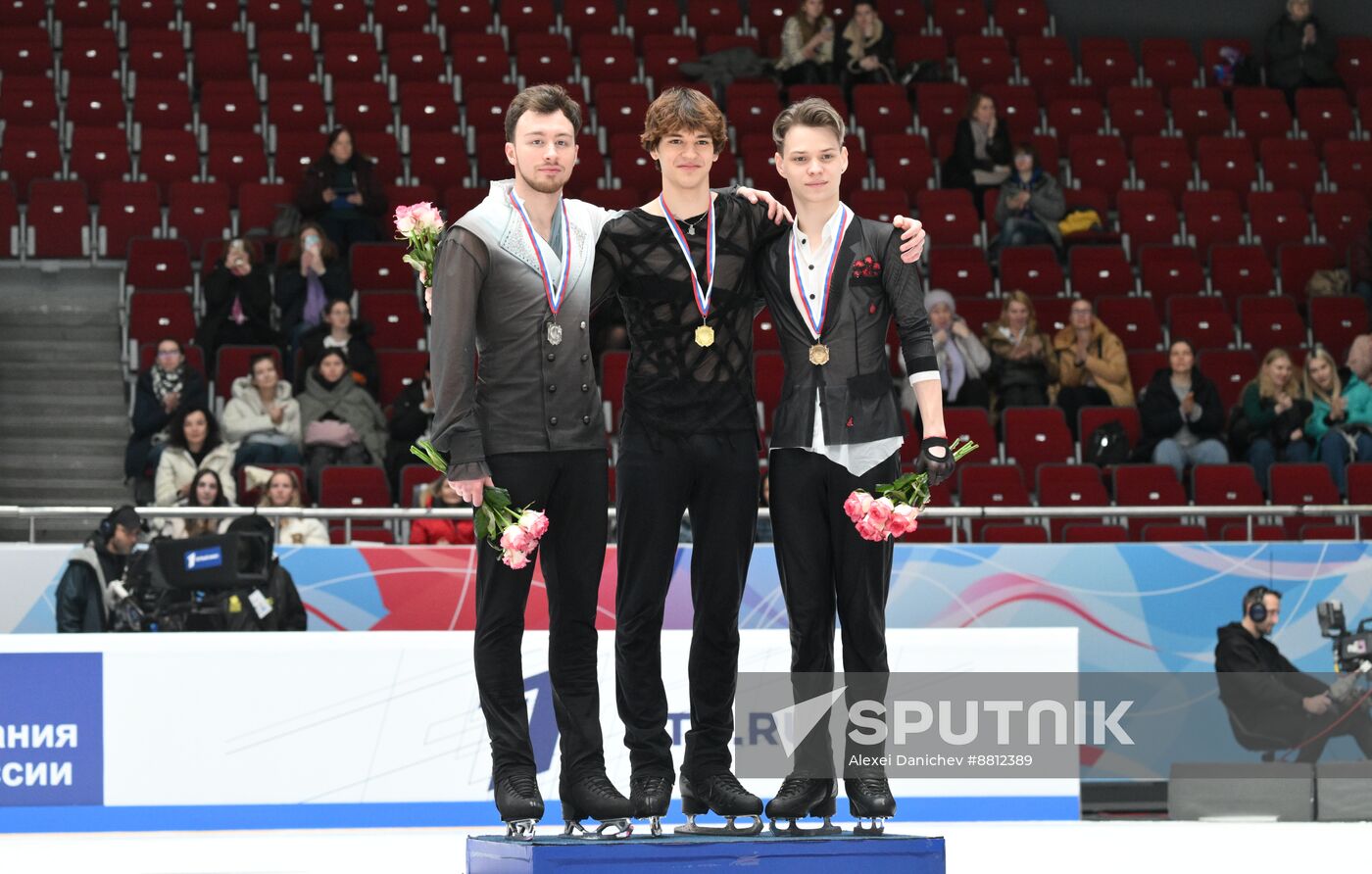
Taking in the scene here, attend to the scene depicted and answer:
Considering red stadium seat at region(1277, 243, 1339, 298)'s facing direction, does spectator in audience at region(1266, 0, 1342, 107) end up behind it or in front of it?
behind

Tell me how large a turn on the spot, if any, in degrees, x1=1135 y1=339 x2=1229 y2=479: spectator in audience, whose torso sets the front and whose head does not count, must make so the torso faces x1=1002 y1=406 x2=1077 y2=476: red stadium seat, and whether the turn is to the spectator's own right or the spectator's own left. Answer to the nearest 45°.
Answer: approximately 90° to the spectator's own right

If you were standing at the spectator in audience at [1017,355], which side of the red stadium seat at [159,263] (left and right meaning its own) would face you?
left

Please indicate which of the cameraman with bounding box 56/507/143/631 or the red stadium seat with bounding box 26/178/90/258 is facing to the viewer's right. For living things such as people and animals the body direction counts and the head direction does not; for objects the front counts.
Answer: the cameraman

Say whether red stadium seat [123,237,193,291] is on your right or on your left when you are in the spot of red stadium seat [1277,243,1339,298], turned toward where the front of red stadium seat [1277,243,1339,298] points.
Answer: on your right

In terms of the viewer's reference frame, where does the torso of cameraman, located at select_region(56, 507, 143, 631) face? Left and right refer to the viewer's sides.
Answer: facing to the right of the viewer

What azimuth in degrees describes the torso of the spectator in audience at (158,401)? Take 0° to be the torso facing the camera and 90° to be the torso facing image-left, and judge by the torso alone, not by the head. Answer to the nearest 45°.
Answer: approximately 0°

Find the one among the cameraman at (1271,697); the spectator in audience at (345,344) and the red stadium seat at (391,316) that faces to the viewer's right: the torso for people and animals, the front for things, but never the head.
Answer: the cameraman

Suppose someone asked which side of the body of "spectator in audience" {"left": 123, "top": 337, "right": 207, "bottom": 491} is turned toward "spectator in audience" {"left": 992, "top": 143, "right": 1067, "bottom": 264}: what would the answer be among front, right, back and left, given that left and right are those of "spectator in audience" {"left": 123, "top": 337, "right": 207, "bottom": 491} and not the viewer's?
left

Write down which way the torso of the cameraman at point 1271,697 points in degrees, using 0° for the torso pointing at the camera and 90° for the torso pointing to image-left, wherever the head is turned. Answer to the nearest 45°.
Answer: approximately 270°

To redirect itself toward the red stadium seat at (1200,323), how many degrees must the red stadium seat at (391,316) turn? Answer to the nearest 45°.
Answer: approximately 90° to its left

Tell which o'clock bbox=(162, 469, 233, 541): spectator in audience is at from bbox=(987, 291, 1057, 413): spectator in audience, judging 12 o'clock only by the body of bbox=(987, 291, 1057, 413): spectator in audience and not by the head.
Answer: bbox=(162, 469, 233, 541): spectator in audience is roughly at 2 o'clock from bbox=(987, 291, 1057, 413): spectator in audience.

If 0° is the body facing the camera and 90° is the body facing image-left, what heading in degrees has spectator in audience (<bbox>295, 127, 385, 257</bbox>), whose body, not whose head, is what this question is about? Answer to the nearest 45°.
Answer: approximately 0°
